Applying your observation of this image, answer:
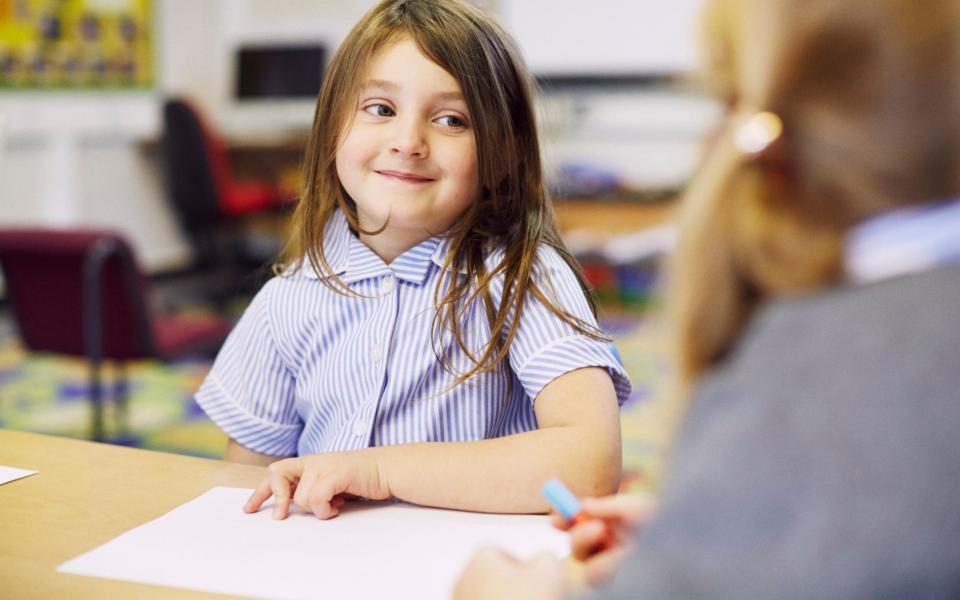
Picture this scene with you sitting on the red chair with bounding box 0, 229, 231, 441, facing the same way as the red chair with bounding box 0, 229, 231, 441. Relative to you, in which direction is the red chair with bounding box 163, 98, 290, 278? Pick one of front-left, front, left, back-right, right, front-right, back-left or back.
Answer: front-left

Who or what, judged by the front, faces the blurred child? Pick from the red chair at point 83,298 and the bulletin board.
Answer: the bulletin board

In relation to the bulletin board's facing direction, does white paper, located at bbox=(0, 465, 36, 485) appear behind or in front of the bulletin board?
in front

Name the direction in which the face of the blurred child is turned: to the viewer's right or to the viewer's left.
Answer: to the viewer's left

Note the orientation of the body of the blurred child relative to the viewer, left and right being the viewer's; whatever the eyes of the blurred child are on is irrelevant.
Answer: facing away from the viewer and to the left of the viewer

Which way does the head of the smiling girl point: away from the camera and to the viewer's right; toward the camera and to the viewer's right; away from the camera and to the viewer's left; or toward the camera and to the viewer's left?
toward the camera and to the viewer's right

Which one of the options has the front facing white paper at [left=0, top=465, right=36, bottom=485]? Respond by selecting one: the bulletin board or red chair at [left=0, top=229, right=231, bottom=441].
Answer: the bulletin board

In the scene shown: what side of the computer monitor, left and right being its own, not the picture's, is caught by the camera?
front

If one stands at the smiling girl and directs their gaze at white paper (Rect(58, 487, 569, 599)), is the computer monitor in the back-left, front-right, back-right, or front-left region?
back-right

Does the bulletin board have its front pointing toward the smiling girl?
yes

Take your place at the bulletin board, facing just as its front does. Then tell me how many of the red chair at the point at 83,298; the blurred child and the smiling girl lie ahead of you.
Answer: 3

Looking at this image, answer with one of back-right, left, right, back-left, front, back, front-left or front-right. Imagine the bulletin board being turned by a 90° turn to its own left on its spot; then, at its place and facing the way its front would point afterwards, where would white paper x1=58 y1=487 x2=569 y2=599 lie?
right

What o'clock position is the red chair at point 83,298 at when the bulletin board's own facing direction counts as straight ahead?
The red chair is roughly at 12 o'clock from the bulletin board.

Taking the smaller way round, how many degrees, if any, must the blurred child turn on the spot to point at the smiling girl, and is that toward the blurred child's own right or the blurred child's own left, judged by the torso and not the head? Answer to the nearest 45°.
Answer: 0° — they already face them

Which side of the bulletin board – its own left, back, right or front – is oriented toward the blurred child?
front

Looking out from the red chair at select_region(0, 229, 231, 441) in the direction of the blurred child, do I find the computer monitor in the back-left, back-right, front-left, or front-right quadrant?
back-left

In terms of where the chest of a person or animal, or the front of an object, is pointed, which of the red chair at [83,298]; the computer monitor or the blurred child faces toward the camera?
the computer monitor

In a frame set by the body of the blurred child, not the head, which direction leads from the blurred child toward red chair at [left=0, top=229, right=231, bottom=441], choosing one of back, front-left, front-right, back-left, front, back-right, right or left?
front

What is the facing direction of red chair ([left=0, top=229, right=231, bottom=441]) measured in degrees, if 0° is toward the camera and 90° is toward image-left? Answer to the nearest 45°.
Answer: approximately 225°
